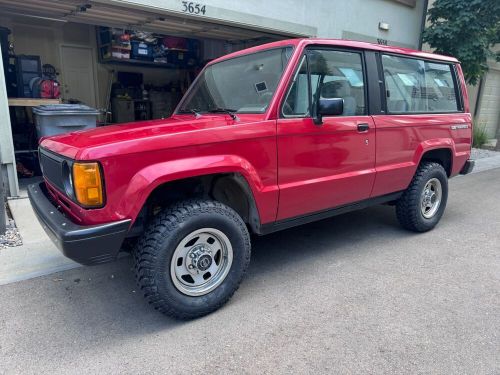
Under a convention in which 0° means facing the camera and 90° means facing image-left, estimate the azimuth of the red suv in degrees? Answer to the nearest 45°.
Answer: approximately 45°
